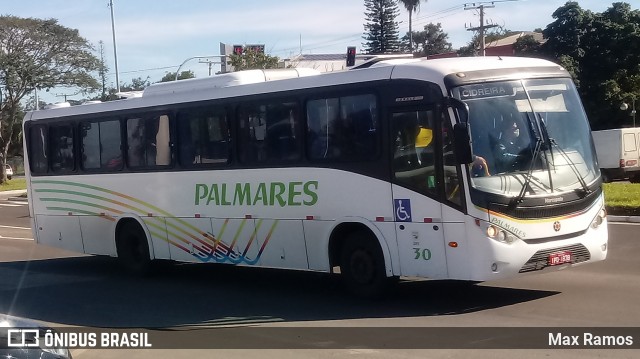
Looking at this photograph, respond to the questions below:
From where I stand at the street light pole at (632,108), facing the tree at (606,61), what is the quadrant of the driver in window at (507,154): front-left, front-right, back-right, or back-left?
back-left

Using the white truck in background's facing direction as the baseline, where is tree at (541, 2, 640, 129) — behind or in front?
in front

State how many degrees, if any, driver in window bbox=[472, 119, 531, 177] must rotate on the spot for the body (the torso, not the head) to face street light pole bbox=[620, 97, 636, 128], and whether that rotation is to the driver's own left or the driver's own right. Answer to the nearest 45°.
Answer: approximately 135° to the driver's own left

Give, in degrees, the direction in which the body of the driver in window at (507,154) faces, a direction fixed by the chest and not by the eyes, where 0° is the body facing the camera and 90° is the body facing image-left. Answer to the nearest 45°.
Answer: approximately 315°

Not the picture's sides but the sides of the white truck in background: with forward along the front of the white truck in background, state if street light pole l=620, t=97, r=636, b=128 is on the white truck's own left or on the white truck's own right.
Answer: on the white truck's own right

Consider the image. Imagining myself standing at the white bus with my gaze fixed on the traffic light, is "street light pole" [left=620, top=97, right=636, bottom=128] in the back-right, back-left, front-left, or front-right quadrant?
front-right

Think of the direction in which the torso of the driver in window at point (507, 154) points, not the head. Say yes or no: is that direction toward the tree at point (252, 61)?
no

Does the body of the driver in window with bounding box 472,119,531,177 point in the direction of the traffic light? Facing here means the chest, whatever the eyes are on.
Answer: no

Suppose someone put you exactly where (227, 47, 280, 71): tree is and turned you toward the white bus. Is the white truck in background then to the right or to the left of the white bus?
left

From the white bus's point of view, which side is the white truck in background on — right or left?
on its left

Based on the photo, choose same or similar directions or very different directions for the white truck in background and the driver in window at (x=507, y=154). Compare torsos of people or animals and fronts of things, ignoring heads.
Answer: very different directions

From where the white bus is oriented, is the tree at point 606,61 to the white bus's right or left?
on its left

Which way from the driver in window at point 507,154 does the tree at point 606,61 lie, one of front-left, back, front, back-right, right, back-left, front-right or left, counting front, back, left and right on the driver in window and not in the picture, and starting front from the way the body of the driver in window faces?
back-left

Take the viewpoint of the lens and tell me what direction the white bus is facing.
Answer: facing the viewer and to the right of the viewer

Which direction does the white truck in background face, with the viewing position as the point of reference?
facing away from the viewer and to the left of the viewer
